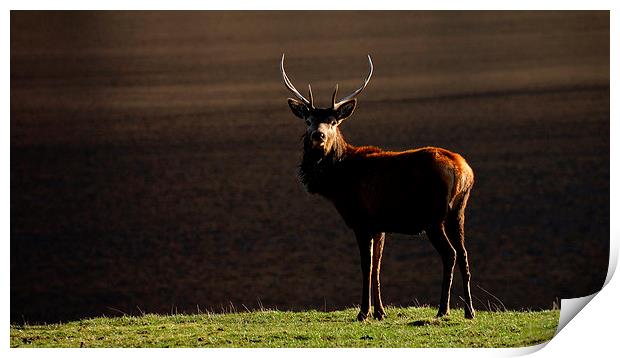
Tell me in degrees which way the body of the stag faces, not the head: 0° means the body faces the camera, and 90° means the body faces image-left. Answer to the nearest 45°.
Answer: approximately 90°
